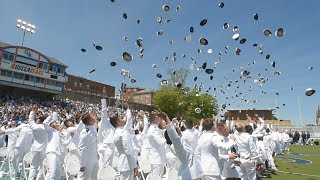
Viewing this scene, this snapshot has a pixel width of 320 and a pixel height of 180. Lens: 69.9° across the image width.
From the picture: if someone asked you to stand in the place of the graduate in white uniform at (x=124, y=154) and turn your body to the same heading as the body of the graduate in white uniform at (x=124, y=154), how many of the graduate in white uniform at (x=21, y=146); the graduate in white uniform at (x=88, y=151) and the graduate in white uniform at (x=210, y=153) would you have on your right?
1

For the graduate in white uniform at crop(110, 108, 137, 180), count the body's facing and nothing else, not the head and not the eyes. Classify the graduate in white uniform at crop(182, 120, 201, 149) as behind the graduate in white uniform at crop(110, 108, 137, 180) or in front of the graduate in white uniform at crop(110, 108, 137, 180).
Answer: in front

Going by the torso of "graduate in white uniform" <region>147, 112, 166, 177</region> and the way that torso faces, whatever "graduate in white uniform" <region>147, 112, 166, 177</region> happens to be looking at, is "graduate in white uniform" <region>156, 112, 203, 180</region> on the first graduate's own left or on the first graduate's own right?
on the first graduate's own right

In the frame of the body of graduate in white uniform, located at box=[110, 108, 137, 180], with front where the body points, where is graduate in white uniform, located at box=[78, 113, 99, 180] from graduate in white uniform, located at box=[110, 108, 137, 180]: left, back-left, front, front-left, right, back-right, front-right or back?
back-left

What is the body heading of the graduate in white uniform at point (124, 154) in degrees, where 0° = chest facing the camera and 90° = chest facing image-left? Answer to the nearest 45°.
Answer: approximately 225°

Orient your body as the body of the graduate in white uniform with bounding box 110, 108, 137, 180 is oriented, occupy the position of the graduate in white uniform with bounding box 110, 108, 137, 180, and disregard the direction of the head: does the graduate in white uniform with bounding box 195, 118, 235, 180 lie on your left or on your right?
on your right

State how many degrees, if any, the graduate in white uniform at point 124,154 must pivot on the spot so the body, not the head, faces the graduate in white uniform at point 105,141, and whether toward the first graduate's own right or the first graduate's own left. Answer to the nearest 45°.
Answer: approximately 45° to the first graduate's own left

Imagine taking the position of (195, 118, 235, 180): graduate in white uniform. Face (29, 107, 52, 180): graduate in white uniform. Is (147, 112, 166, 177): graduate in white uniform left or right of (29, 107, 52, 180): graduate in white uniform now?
right
